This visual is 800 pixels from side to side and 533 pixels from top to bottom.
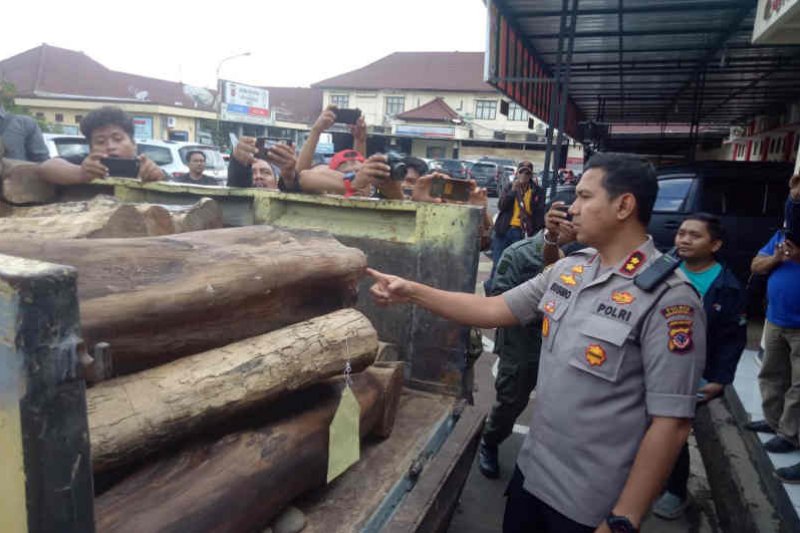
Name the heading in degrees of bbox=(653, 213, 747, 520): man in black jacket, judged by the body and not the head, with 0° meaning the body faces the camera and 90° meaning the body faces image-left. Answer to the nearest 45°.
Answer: approximately 45°

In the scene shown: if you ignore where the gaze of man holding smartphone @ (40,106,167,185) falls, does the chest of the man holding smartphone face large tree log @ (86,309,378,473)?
yes

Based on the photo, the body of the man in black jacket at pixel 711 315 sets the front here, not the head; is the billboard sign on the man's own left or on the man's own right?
on the man's own right

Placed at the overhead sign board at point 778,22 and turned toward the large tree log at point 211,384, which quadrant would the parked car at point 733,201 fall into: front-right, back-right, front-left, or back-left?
back-right

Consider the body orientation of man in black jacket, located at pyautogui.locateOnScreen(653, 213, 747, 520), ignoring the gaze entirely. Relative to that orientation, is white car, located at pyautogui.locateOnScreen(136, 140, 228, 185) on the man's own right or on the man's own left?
on the man's own right

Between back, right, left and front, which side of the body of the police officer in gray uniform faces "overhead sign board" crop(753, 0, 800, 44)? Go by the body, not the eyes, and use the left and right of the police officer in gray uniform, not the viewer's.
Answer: back

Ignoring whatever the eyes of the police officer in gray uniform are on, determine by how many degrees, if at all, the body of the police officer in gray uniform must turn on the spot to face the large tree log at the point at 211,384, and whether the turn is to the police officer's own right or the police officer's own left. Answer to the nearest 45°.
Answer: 0° — they already face it

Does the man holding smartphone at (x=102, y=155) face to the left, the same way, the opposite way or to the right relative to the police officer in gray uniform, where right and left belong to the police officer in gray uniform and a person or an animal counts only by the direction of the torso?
to the left

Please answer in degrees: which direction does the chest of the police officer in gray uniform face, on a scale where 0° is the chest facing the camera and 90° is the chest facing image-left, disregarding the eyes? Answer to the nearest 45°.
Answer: approximately 45°
